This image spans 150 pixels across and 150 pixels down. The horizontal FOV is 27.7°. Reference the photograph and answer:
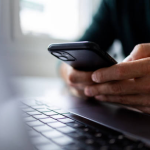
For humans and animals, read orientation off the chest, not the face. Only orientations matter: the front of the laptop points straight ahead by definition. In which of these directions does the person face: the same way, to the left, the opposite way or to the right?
the opposite way

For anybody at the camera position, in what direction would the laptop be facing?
facing away from the viewer and to the right of the viewer
